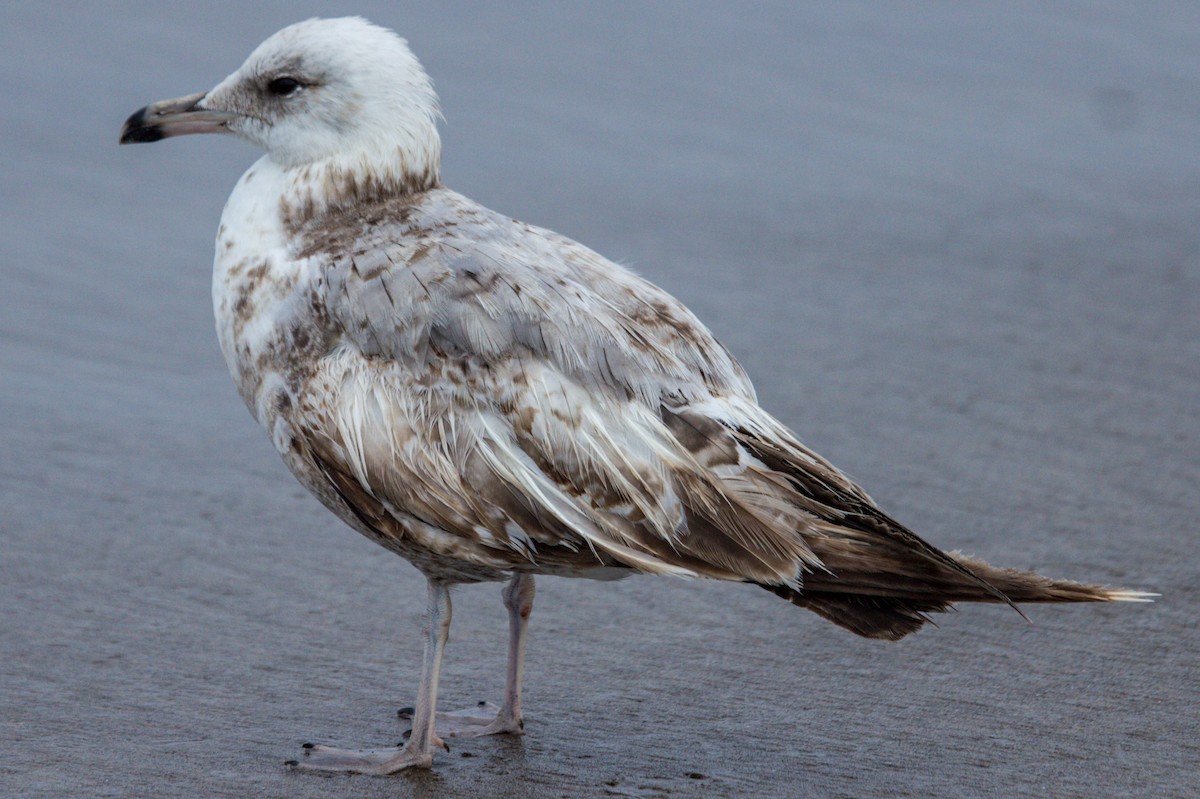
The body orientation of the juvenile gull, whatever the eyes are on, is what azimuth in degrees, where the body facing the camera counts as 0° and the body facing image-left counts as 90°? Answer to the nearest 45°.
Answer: approximately 90°
